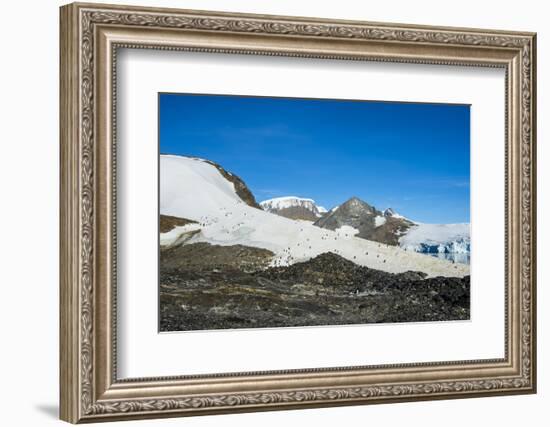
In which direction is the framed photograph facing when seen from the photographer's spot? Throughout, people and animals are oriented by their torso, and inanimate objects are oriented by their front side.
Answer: facing the viewer and to the right of the viewer
